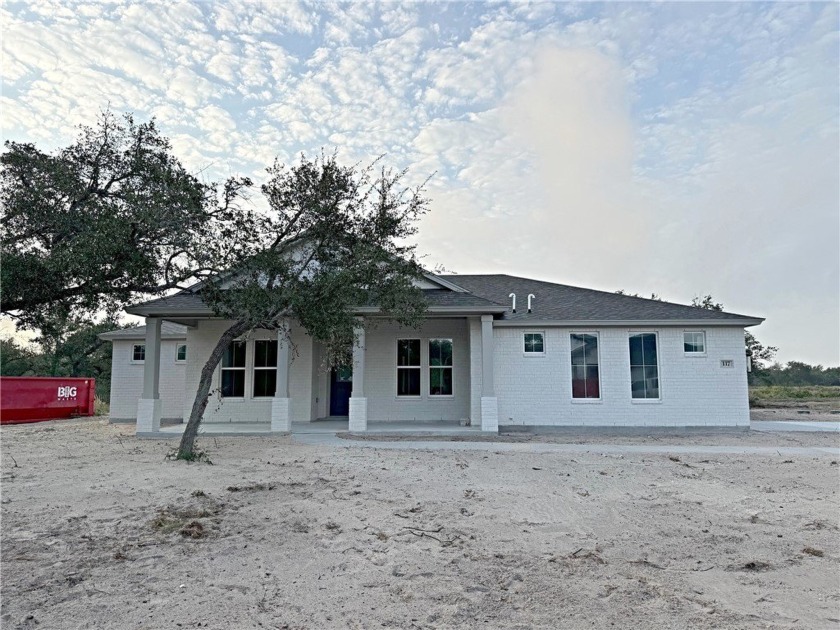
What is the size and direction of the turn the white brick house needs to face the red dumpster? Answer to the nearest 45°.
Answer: approximately 90° to its right

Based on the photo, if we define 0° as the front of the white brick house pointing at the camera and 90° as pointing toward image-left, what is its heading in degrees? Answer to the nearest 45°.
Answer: approximately 0°

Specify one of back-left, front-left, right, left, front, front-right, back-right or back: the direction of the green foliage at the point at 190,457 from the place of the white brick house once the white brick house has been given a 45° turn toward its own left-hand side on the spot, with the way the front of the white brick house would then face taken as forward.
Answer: right
